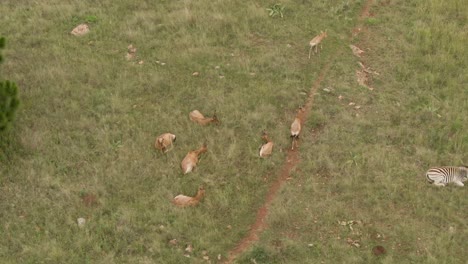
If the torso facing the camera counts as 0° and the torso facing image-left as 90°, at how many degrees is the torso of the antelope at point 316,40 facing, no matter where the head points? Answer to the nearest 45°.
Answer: approximately 225°

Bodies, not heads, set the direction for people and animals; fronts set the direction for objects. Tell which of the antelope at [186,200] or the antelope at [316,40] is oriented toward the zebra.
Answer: the antelope at [186,200]

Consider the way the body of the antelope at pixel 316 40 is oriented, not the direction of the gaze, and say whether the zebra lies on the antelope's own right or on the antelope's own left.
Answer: on the antelope's own right

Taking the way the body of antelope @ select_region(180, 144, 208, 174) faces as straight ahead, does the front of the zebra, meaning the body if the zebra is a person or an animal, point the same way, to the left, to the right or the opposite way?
to the right

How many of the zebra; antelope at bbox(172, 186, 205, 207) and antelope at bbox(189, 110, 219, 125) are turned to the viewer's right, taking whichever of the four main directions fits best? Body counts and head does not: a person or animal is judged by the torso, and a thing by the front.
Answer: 3

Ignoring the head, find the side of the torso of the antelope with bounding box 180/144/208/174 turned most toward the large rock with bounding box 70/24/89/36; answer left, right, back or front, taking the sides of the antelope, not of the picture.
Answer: left

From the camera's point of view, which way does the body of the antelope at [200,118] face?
to the viewer's right

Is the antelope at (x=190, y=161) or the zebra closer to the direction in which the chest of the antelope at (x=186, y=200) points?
the zebra

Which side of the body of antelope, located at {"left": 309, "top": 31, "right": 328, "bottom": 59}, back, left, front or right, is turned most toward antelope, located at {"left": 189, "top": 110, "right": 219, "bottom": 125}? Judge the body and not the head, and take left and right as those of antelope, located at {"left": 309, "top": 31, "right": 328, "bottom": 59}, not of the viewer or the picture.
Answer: back

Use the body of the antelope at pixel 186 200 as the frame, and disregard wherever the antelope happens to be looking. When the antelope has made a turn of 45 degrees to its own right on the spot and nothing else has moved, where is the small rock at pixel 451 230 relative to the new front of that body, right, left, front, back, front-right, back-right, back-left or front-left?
front-left

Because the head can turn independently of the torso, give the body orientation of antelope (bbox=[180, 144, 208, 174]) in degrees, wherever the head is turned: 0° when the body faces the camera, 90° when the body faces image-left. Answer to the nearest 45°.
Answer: approximately 225°

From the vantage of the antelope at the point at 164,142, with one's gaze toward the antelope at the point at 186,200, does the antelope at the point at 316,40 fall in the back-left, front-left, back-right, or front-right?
back-left

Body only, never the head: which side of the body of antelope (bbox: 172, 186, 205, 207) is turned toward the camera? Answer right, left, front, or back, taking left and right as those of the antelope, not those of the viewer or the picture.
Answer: right

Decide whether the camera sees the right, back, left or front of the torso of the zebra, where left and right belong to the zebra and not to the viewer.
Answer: right
